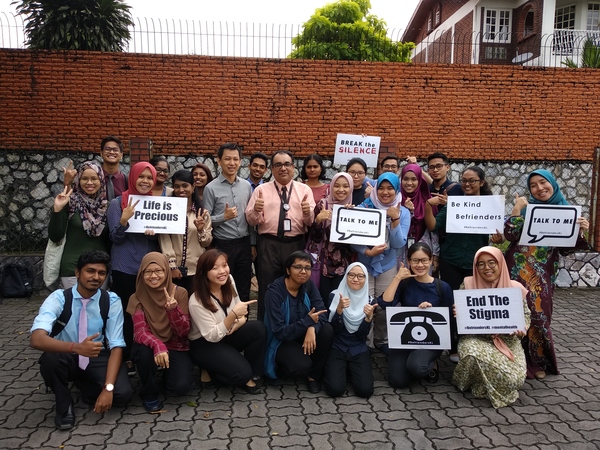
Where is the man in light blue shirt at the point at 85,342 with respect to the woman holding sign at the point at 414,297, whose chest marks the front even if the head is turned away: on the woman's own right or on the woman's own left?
on the woman's own right

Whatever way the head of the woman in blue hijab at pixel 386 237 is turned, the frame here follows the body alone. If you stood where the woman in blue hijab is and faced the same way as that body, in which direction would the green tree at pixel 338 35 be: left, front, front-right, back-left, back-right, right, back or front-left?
back

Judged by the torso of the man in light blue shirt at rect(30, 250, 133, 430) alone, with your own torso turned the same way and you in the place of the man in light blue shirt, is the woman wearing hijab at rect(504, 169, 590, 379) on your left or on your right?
on your left

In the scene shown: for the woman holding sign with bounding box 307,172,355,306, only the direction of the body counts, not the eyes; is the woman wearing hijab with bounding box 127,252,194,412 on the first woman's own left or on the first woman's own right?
on the first woman's own right

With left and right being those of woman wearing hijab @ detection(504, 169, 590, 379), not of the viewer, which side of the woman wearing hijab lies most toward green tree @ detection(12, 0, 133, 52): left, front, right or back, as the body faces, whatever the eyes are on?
right

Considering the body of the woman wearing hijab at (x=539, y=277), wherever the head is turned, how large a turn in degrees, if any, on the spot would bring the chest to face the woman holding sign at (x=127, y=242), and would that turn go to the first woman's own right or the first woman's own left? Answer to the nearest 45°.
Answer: approximately 45° to the first woman's own right

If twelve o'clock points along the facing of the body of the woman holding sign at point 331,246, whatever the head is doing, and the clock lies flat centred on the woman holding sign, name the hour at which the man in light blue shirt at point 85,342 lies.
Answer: The man in light blue shirt is roughly at 2 o'clock from the woman holding sign.

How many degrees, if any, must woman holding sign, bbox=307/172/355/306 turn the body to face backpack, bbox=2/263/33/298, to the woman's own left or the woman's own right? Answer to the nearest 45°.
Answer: approximately 135° to the woman's own right
